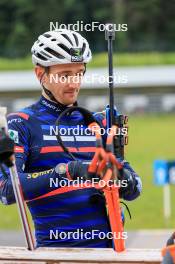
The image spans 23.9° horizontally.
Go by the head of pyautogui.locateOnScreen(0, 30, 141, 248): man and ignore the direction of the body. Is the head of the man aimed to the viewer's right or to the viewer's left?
to the viewer's right

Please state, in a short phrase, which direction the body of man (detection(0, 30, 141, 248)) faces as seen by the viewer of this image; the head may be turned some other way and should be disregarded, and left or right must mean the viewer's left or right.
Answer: facing the viewer and to the right of the viewer
